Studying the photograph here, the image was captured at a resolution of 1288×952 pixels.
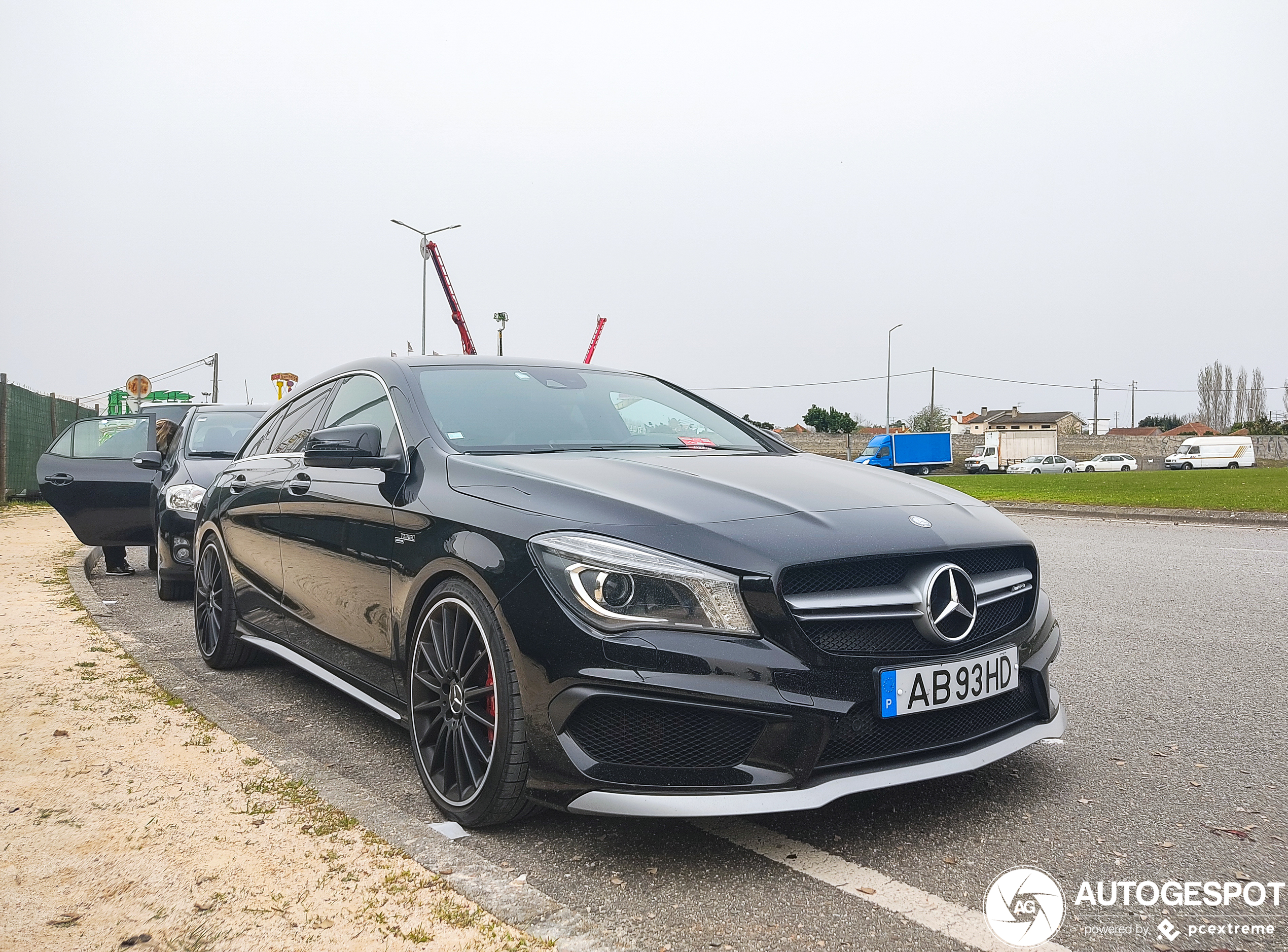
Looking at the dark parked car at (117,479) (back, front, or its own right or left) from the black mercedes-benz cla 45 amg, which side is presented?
front

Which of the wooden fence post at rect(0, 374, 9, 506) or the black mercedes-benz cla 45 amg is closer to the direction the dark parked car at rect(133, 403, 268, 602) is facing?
the black mercedes-benz cla 45 amg

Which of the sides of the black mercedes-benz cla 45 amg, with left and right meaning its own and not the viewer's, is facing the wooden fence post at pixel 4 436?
back

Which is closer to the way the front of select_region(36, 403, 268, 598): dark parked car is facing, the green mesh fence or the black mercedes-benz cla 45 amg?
the black mercedes-benz cla 45 amg

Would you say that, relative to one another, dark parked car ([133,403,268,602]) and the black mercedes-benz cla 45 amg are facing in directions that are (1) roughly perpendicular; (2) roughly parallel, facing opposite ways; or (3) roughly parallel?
roughly parallel

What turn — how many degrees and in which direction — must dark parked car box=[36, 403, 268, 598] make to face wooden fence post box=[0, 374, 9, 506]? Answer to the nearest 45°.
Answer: approximately 180°

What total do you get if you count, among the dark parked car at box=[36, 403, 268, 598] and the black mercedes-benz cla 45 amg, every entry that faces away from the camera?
0

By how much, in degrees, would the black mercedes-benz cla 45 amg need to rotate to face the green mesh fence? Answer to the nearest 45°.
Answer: approximately 180°

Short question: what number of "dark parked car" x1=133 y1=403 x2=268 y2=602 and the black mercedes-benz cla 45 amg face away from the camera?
0

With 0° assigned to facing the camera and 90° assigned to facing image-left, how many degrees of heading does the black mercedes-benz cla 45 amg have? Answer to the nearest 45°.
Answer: approximately 315°

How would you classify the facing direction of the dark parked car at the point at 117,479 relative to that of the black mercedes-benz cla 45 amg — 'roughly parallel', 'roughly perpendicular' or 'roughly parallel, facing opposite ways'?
roughly parallel

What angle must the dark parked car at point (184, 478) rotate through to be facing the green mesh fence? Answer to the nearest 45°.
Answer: approximately 180°

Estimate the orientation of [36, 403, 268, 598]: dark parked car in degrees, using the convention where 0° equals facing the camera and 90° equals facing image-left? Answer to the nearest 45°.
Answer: approximately 0°

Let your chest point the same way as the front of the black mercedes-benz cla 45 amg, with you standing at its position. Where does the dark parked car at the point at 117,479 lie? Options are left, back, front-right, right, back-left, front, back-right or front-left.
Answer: back
